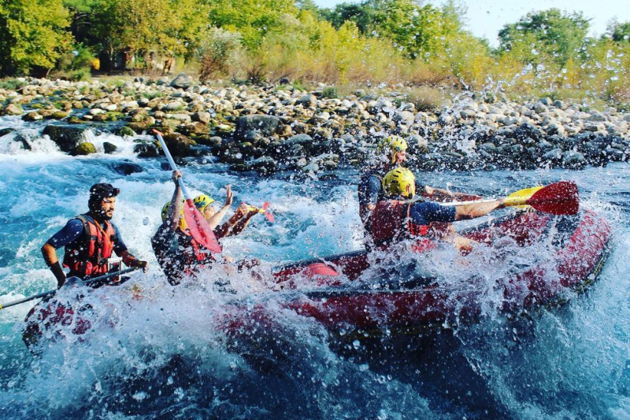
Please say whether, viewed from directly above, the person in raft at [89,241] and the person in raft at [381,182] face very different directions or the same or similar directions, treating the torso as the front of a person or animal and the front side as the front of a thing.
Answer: same or similar directions

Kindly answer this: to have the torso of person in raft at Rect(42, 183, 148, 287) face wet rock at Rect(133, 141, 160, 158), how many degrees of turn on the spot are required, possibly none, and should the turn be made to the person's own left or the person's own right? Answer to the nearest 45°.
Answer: approximately 135° to the person's own left
